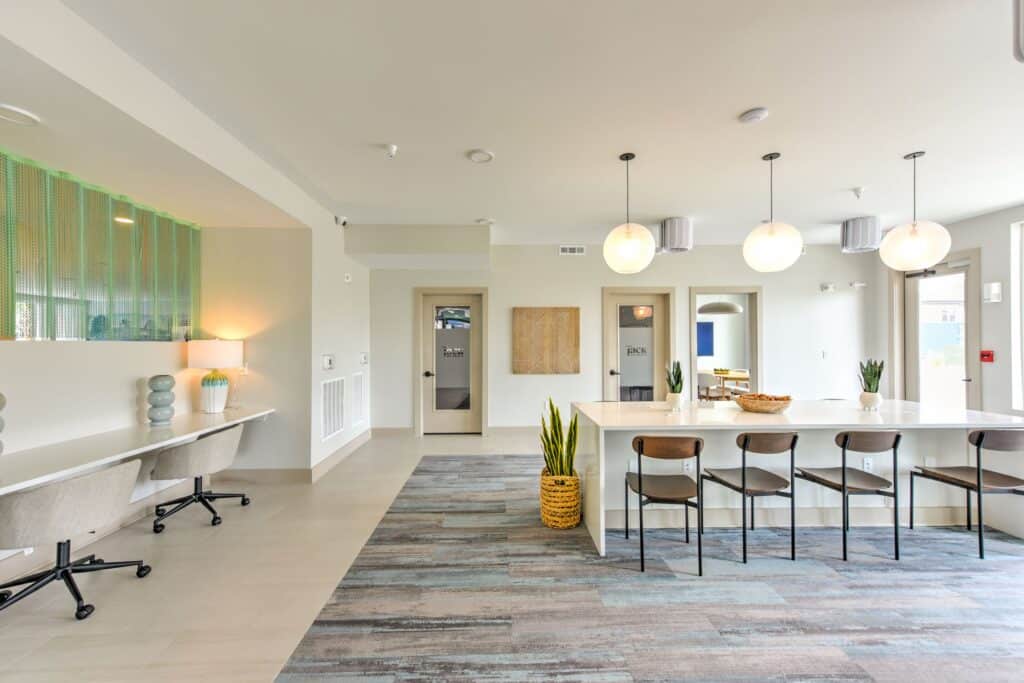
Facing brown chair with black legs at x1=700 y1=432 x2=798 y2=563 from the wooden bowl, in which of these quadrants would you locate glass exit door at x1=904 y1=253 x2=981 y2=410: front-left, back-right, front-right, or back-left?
back-left

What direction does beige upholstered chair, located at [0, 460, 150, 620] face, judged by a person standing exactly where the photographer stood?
facing away from the viewer and to the left of the viewer

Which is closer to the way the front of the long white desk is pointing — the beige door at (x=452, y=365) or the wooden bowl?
the wooden bowl

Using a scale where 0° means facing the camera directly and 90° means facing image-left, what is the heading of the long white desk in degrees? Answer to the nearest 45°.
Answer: approximately 315°

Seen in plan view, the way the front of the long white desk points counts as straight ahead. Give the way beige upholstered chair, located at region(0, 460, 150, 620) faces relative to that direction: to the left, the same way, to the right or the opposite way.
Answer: the opposite way

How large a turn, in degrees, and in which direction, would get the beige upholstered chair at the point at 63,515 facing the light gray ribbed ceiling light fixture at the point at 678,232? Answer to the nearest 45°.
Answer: approximately 135° to its right

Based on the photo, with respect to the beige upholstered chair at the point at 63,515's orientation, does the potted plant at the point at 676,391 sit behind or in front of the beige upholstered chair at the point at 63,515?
behind

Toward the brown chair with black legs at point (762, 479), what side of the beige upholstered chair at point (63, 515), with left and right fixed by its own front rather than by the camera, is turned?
back

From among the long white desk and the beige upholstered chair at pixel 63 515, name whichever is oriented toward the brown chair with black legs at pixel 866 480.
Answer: the long white desk

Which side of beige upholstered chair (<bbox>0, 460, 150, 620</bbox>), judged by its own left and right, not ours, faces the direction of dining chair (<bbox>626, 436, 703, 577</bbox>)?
back

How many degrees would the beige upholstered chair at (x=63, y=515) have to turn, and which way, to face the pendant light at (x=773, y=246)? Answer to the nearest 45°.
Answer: approximately 180°

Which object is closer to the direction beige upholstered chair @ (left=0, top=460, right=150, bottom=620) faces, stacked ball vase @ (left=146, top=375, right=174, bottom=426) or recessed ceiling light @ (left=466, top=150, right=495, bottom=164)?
the stacked ball vase

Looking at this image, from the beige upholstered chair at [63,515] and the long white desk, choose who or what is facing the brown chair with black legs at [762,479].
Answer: the long white desk

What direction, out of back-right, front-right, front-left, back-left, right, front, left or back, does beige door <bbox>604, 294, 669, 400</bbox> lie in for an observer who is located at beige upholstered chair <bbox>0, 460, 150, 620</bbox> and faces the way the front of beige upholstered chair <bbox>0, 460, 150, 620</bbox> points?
back-right
